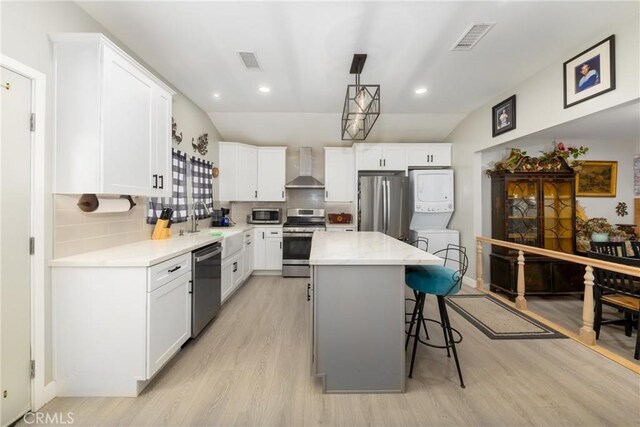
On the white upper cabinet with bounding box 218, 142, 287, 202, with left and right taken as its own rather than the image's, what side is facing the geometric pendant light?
front

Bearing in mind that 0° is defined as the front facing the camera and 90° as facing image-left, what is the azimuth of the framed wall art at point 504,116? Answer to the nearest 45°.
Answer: approximately 45°

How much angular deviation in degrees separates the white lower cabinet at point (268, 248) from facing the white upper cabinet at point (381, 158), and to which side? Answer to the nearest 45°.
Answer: approximately 90° to its left

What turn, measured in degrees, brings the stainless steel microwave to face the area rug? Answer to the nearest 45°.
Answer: approximately 45° to its left

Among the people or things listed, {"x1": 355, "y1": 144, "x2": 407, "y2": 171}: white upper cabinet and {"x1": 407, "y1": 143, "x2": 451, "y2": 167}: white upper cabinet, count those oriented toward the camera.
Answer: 2

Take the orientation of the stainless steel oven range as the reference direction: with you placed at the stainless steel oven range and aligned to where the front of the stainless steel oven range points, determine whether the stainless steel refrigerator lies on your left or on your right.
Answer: on your left

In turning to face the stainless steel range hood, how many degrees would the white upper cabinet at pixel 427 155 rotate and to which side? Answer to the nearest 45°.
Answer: approximately 90° to its right

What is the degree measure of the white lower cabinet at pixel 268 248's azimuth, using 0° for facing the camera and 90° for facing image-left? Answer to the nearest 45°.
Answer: approximately 0°

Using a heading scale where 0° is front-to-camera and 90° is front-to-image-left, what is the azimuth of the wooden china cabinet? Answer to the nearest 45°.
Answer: approximately 315°
